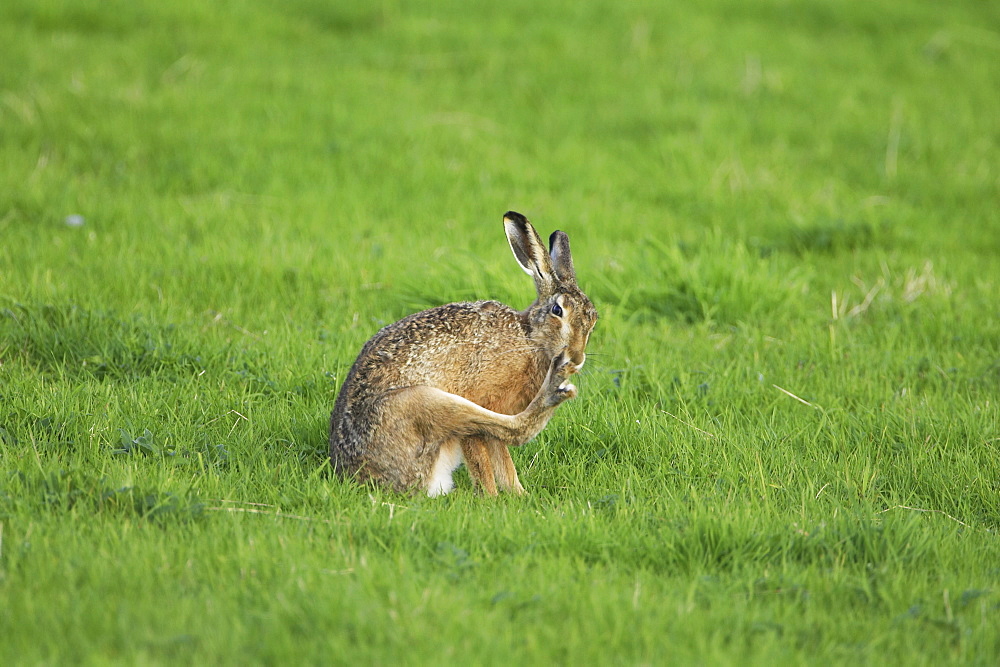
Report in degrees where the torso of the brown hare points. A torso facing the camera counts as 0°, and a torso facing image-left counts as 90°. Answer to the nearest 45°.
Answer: approximately 270°
